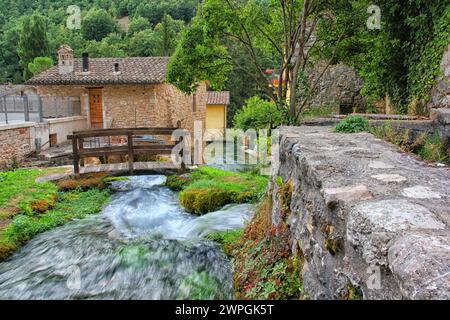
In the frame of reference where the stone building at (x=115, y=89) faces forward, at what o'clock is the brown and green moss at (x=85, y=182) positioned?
The brown and green moss is roughly at 12 o'clock from the stone building.

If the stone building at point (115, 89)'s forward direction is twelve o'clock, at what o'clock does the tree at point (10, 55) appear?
The tree is roughly at 5 o'clock from the stone building.

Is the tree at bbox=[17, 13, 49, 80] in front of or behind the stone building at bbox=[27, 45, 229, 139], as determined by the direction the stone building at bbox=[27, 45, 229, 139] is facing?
behind

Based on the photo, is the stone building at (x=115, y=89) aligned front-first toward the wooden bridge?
yes

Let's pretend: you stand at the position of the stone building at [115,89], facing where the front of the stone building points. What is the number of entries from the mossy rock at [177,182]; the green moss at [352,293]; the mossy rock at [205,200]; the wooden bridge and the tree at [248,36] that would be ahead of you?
5

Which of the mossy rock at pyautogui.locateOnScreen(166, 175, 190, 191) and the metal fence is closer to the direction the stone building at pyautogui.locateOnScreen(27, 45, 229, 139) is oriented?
the mossy rock

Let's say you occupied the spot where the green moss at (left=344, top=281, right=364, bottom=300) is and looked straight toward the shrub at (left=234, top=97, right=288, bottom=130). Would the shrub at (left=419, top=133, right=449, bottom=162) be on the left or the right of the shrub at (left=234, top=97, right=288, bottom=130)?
right

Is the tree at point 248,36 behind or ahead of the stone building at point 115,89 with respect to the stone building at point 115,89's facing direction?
ahead

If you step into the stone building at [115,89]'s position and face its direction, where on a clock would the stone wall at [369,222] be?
The stone wall is roughly at 12 o'clock from the stone building.

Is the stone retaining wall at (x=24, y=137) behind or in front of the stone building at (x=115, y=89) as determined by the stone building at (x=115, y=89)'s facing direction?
in front

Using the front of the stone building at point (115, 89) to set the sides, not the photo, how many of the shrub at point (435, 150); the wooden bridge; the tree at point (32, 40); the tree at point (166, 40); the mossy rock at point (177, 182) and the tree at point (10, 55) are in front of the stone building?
3

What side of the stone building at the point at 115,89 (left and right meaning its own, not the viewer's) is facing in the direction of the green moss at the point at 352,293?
front

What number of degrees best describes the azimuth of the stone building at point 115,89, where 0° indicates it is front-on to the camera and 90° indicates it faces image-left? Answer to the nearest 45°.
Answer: approximately 0°
